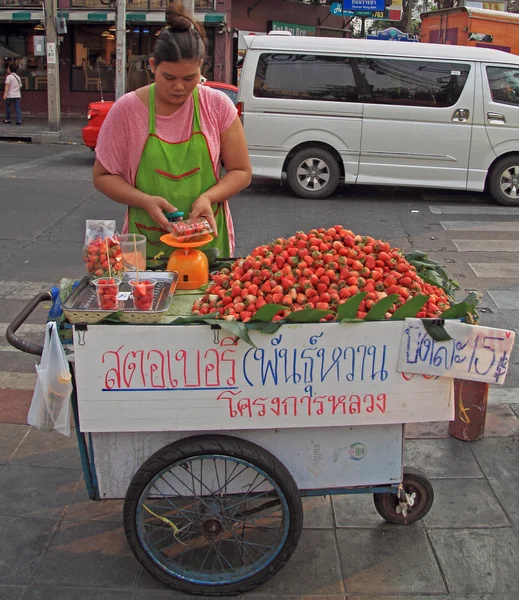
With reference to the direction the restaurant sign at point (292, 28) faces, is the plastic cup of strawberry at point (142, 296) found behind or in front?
in front

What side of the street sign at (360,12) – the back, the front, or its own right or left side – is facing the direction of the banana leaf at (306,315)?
front

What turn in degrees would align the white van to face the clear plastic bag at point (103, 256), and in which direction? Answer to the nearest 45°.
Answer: approximately 90° to its right

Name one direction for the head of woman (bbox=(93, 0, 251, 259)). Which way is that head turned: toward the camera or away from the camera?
toward the camera

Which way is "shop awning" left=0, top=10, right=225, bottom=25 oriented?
toward the camera

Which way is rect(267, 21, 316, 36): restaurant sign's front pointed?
toward the camera

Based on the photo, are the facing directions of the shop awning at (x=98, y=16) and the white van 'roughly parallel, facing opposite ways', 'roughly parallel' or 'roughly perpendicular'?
roughly perpendicular

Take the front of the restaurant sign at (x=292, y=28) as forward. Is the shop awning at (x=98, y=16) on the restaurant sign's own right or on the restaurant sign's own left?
on the restaurant sign's own right

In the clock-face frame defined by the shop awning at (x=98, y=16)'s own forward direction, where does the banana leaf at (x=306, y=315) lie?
The banana leaf is roughly at 12 o'clock from the shop awning.

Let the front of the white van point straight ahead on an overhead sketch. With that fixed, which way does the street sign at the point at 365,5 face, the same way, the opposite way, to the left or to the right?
to the right

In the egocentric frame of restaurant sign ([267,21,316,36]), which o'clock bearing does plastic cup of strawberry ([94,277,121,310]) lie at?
The plastic cup of strawberry is roughly at 12 o'clock from the restaurant sign.

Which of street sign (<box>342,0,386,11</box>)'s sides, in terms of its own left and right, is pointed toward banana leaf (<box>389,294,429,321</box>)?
front

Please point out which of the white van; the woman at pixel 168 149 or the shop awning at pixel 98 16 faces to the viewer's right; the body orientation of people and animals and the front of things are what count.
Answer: the white van

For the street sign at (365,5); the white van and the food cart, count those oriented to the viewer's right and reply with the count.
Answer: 2

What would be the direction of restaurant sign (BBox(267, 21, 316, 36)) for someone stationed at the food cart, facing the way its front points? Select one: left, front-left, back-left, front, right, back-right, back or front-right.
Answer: left

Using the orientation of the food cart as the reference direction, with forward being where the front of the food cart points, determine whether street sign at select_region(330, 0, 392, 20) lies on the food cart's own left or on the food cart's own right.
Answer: on the food cart's own left

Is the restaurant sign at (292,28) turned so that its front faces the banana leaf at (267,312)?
yes
